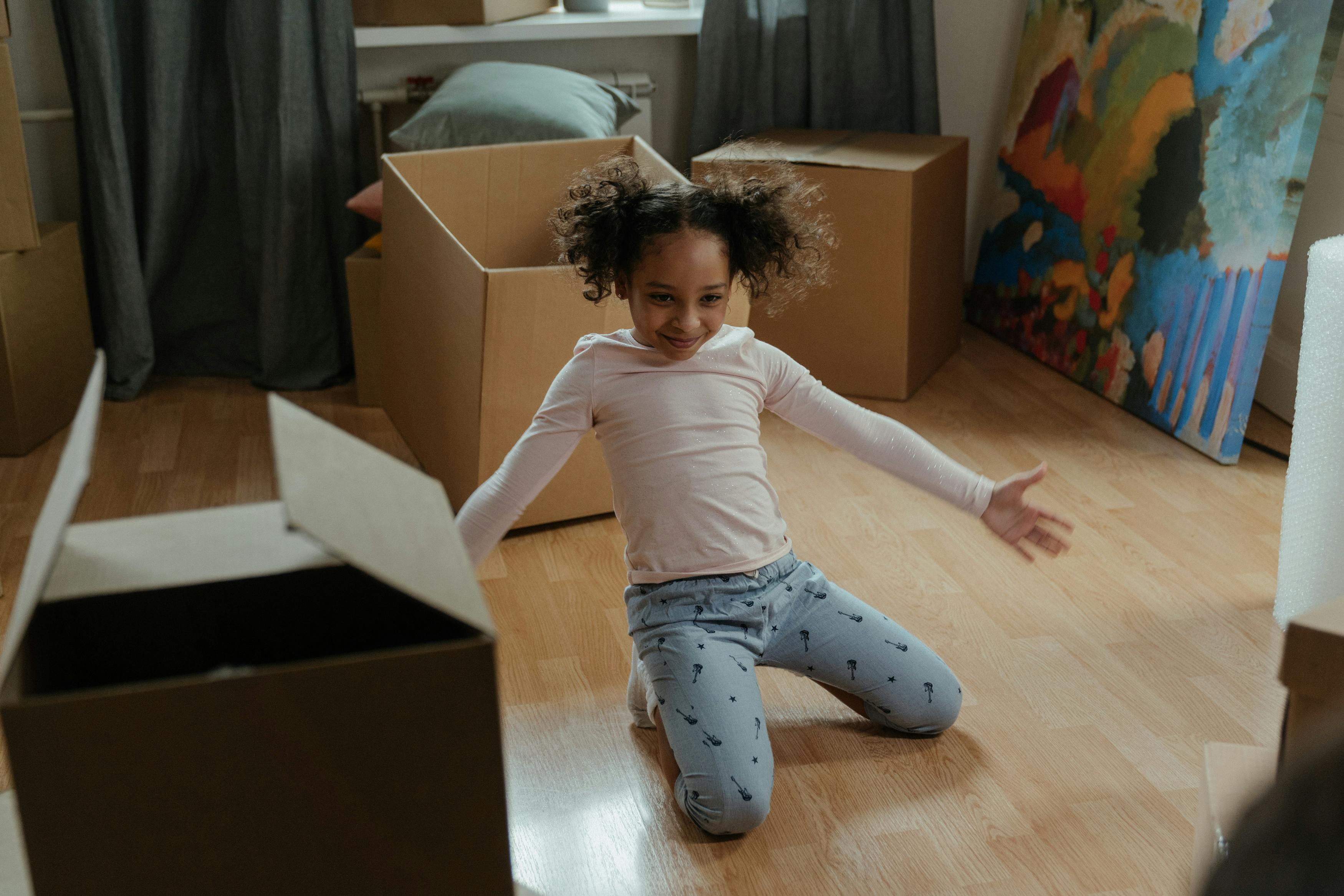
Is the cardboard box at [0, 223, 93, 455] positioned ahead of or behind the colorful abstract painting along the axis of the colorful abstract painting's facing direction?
ahead

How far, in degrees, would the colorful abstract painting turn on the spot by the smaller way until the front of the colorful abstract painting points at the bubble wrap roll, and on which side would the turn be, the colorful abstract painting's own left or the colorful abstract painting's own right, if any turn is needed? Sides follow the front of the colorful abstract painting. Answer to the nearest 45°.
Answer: approximately 45° to the colorful abstract painting's own left

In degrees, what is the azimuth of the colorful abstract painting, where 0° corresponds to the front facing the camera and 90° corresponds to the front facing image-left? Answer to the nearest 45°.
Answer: approximately 45°

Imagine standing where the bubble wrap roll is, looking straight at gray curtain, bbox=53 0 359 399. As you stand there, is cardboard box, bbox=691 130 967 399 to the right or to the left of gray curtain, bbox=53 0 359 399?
right

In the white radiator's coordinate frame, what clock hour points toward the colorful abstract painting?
The colorful abstract painting is roughly at 10 o'clock from the white radiator.

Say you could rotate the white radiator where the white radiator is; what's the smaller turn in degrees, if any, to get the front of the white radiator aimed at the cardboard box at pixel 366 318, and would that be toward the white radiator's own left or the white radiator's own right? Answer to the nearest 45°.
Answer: approximately 45° to the white radiator's own right

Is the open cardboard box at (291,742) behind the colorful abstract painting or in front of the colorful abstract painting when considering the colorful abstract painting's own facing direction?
in front

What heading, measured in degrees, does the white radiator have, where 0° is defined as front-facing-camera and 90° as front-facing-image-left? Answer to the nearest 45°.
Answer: approximately 0°

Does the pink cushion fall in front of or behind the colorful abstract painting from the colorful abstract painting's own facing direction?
in front
